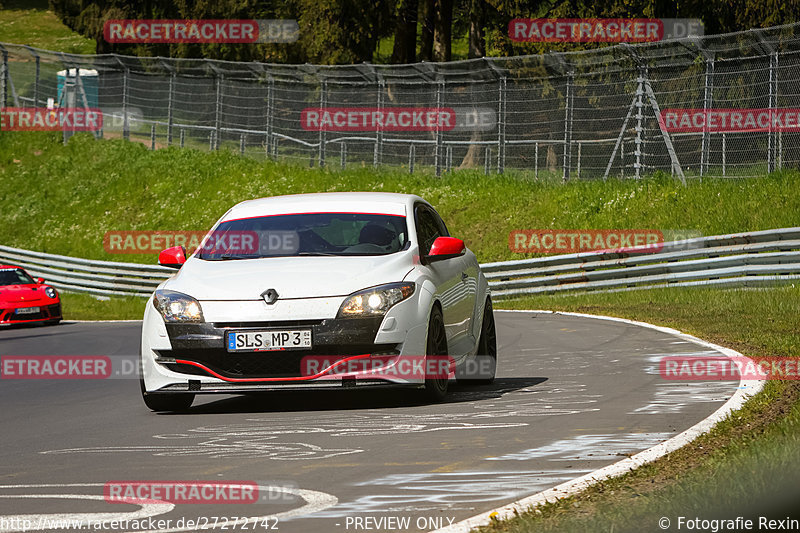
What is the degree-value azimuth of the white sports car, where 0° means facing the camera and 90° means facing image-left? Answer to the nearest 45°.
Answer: approximately 0°

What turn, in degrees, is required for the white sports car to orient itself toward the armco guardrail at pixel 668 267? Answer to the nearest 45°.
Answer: approximately 135° to its left

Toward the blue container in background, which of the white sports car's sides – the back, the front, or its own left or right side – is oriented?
back

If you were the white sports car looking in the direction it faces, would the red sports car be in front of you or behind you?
behind

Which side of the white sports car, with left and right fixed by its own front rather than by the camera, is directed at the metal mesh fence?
back

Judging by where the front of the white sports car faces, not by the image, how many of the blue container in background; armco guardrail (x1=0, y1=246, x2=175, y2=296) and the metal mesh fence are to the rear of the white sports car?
3

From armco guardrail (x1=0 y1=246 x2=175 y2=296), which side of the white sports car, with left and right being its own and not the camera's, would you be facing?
back
